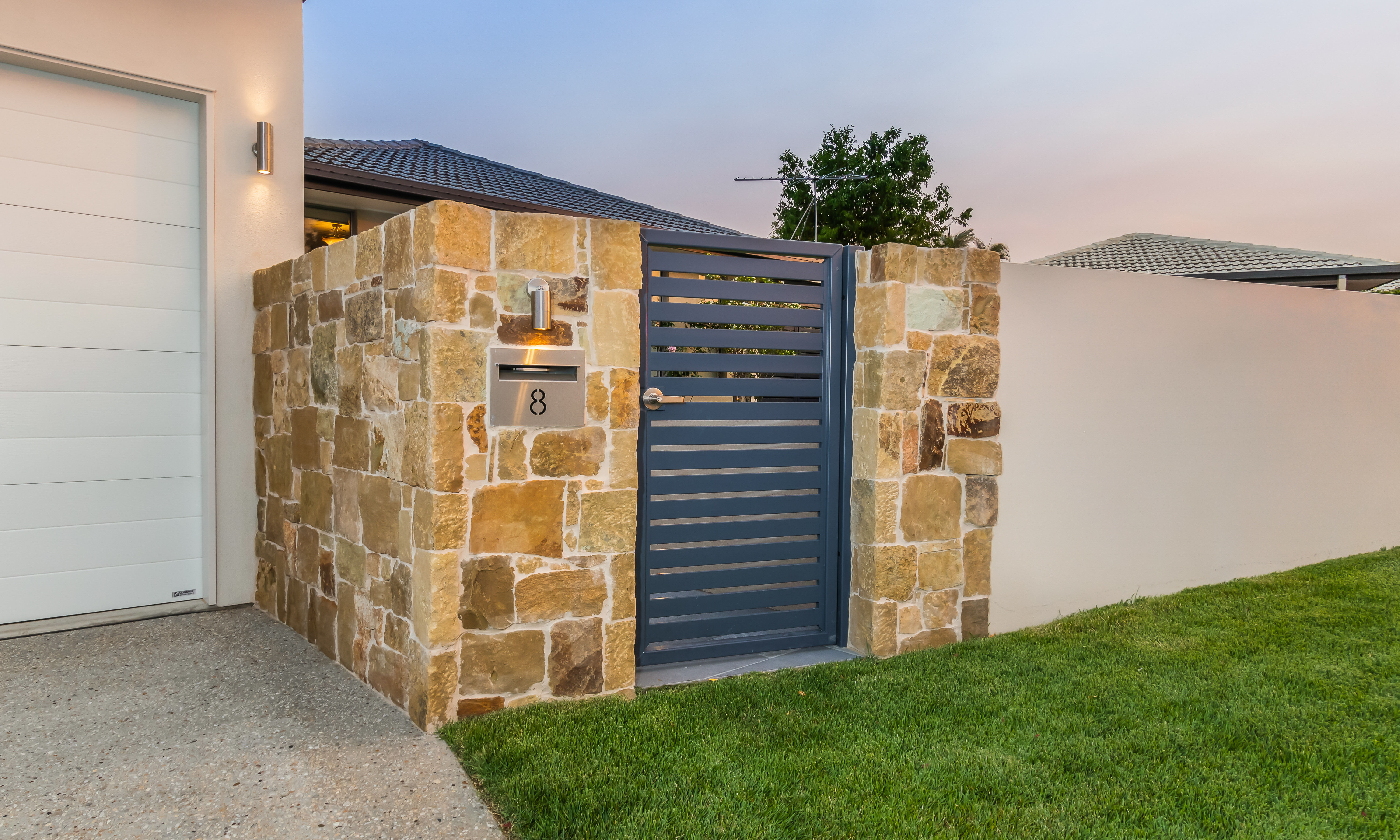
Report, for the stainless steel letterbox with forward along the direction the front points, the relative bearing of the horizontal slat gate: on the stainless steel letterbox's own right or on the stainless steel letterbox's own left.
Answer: on the stainless steel letterbox's own left

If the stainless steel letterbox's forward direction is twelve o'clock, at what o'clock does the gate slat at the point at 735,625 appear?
The gate slat is roughly at 8 o'clock from the stainless steel letterbox.

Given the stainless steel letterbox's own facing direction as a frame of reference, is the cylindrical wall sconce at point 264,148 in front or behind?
behind

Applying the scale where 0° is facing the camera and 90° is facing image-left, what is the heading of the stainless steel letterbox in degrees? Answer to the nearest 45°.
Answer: approximately 0°

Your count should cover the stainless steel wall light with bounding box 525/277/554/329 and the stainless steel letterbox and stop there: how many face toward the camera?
2

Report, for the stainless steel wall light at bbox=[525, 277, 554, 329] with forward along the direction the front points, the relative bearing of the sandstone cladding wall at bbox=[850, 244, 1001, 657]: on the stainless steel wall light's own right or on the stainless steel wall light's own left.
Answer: on the stainless steel wall light's own left

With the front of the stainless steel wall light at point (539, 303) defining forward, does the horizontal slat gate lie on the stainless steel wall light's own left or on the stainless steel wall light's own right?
on the stainless steel wall light's own left

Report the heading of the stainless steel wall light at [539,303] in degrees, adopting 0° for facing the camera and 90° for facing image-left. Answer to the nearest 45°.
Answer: approximately 0°
